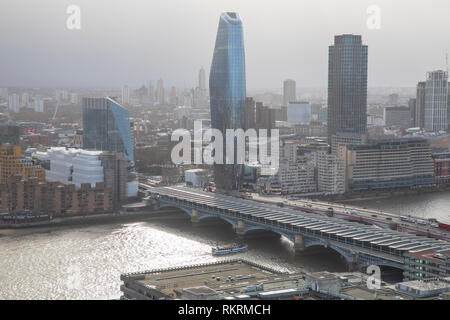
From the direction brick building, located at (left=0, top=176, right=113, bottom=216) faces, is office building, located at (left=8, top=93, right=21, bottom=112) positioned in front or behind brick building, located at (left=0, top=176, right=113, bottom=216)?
behind

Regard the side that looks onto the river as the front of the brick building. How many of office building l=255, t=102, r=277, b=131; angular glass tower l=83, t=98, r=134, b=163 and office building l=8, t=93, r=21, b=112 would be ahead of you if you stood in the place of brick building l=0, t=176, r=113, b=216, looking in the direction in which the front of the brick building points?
0

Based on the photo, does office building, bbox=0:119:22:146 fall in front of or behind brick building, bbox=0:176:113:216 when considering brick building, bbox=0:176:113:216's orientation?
behind

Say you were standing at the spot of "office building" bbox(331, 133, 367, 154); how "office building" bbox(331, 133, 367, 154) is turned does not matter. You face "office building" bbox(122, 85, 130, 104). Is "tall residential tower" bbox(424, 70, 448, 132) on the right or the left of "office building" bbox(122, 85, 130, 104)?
right

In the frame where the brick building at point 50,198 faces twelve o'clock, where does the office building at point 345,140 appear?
The office building is roughly at 8 o'clock from the brick building.

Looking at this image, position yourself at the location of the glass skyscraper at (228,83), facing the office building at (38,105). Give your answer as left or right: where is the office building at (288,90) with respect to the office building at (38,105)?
right

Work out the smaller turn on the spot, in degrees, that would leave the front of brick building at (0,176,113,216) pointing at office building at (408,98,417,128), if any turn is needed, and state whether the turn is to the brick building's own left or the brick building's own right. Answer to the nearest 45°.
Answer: approximately 135° to the brick building's own left

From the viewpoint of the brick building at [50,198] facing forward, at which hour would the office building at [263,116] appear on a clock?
The office building is roughly at 7 o'clock from the brick building.

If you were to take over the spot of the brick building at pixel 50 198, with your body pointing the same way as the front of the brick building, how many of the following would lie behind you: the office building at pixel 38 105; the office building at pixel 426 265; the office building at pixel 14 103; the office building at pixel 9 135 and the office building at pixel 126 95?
4

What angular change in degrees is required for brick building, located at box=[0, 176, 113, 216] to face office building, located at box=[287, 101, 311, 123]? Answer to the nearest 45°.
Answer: approximately 135° to its left

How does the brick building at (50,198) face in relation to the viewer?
toward the camera

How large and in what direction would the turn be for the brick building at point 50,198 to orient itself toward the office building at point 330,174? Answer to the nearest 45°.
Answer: approximately 90° to its left

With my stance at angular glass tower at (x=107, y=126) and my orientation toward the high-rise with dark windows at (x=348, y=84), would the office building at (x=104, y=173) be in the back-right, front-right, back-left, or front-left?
back-right

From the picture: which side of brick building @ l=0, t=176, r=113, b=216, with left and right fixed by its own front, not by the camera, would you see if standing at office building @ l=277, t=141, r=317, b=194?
left

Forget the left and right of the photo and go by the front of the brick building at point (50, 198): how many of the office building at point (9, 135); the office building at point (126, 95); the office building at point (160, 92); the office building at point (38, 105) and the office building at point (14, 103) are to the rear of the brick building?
5

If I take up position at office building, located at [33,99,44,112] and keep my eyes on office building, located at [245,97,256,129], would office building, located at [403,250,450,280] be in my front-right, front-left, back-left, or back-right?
front-right

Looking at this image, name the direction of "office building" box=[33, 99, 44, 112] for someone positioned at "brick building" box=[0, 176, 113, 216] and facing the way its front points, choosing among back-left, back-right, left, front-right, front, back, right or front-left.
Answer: back
